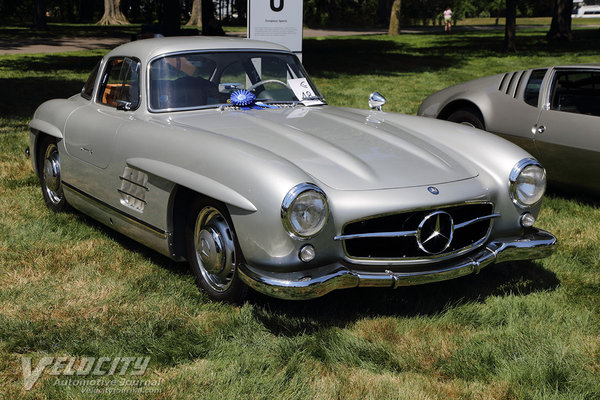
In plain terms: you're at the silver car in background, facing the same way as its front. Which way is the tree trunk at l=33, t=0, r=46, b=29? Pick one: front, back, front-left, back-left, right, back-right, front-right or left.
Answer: back

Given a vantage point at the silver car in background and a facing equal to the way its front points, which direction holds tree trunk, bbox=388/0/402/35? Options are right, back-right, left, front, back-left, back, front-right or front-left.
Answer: back-left

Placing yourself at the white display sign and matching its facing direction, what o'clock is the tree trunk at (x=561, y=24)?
The tree trunk is roughly at 7 o'clock from the white display sign.

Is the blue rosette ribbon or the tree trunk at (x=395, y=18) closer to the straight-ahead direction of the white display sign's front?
the blue rosette ribbon

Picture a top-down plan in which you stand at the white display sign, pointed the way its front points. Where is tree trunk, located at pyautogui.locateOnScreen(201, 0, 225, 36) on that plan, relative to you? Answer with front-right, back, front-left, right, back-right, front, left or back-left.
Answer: back

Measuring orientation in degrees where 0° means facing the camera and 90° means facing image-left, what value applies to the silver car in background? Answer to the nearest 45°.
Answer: approximately 315°

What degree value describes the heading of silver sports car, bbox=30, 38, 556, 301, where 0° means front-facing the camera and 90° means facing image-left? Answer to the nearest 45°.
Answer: approximately 315°

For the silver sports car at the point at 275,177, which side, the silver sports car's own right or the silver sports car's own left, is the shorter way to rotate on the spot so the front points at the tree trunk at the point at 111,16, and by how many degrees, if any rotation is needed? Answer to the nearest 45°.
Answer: approximately 135° to the silver sports car's own left

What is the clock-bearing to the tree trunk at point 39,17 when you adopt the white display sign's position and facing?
The tree trunk is roughly at 5 o'clock from the white display sign.

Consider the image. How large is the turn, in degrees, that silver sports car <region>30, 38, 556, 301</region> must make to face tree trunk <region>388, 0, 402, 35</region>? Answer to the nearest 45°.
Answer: approximately 135° to its left

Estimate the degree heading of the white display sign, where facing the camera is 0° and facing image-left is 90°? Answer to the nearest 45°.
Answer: approximately 0°
